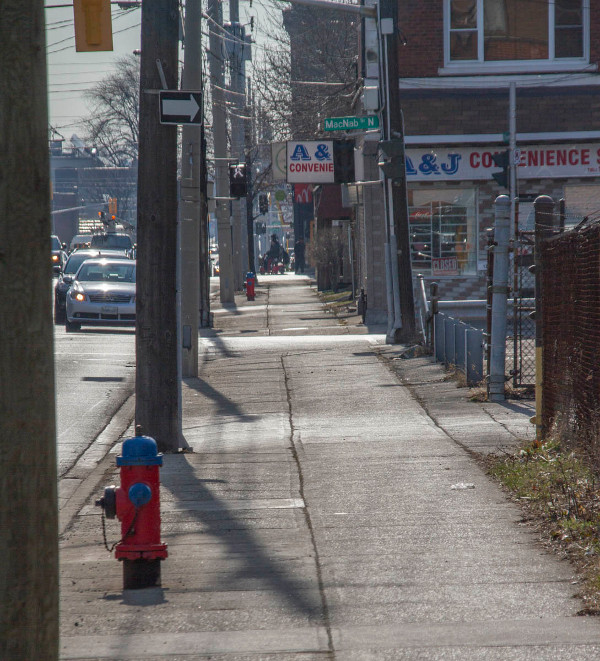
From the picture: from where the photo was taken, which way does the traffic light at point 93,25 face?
away from the camera

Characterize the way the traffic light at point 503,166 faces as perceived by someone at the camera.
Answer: facing to the left of the viewer

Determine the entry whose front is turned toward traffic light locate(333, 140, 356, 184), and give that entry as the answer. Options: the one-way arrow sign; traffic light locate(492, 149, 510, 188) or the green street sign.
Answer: traffic light locate(492, 149, 510, 188)

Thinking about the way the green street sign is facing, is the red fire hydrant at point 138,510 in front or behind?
in front

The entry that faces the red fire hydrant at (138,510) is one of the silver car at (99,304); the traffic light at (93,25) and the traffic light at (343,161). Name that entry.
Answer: the silver car

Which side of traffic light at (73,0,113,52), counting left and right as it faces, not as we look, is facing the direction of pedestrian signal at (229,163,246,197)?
front

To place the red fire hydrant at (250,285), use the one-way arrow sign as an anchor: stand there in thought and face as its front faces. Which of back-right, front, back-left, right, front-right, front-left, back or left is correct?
back

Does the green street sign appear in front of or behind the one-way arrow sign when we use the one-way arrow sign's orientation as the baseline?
behind

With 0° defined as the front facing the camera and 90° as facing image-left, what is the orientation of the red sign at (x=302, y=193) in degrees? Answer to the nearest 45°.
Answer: approximately 0°

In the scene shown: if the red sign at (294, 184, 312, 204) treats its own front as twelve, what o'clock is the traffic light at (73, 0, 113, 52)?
The traffic light is roughly at 12 o'clock from the red sign.

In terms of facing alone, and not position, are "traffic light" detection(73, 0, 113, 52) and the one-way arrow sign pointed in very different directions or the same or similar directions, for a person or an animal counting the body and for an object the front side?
very different directions

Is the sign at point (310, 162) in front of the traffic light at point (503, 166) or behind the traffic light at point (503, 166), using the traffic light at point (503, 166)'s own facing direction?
in front
